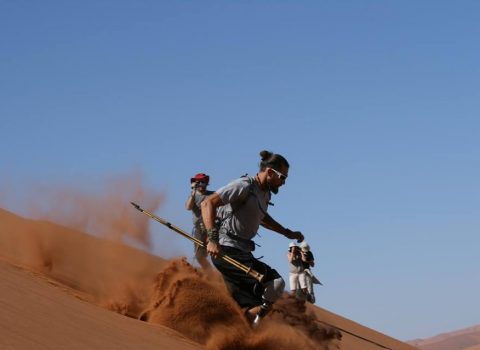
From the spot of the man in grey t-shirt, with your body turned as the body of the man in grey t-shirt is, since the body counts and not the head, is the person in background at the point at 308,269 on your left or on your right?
on your left

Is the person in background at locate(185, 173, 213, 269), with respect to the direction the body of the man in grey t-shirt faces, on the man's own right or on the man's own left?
on the man's own left

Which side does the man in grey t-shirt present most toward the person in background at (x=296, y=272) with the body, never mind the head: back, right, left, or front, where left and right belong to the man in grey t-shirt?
left

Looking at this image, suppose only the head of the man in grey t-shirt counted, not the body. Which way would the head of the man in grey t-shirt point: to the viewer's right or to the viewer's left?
to the viewer's right

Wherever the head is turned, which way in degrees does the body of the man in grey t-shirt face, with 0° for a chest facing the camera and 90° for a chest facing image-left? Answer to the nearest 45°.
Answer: approximately 270°
